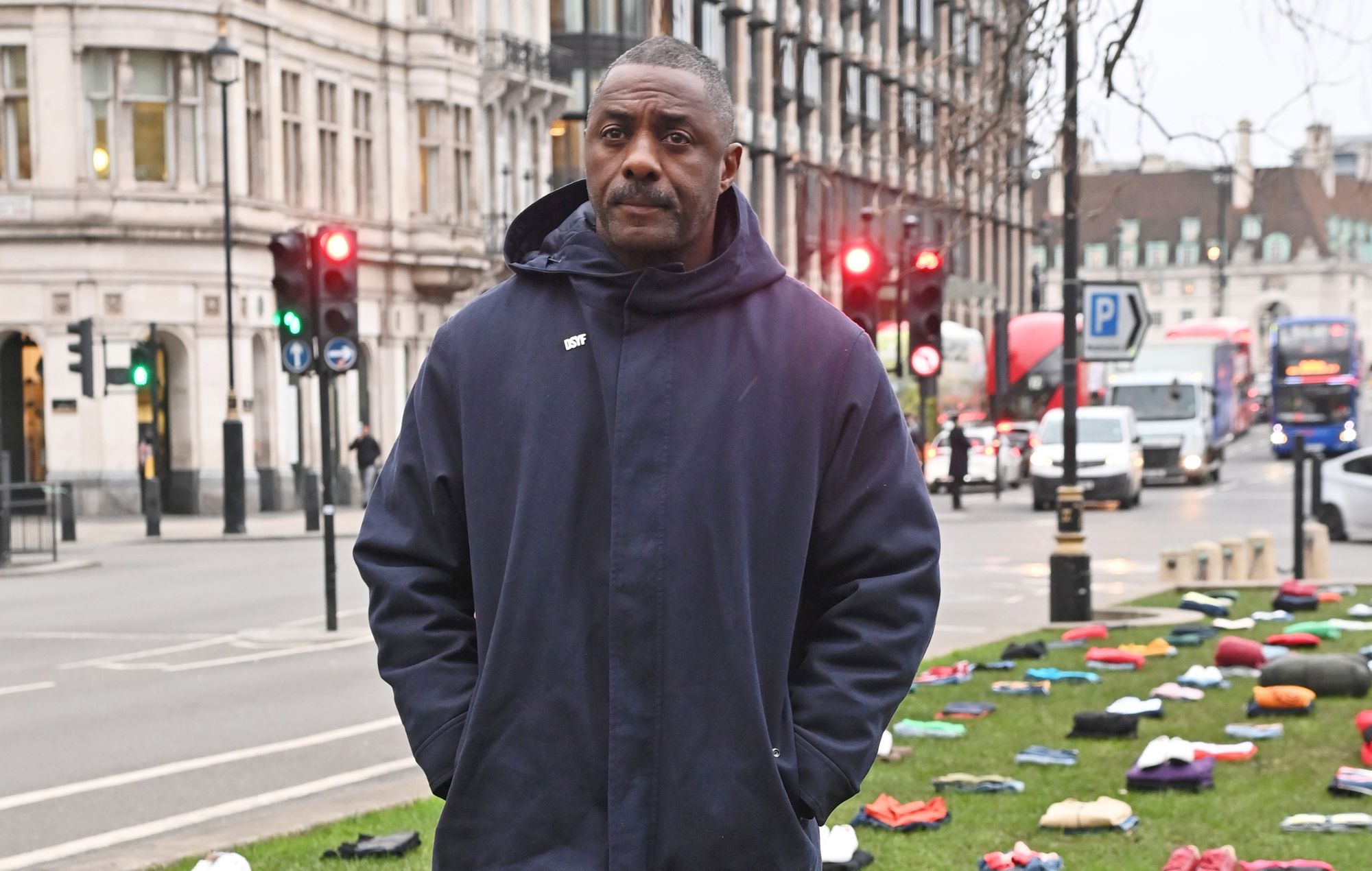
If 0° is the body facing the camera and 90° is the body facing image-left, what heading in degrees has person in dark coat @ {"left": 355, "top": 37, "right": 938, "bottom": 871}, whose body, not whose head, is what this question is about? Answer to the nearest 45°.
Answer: approximately 0°

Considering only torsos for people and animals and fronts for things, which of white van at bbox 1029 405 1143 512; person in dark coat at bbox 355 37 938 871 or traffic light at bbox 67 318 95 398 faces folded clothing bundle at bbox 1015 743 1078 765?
the white van

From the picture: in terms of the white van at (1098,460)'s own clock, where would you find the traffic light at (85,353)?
The traffic light is roughly at 2 o'clock from the white van.

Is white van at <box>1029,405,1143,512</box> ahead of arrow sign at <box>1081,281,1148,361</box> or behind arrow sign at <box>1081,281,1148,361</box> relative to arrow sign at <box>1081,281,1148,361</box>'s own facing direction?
behind

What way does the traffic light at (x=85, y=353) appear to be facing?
to the viewer's left

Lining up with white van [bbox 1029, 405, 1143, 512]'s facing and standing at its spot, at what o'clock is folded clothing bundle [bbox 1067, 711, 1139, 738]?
The folded clothing bundle is roughly at 12 o'clock from the white van.
